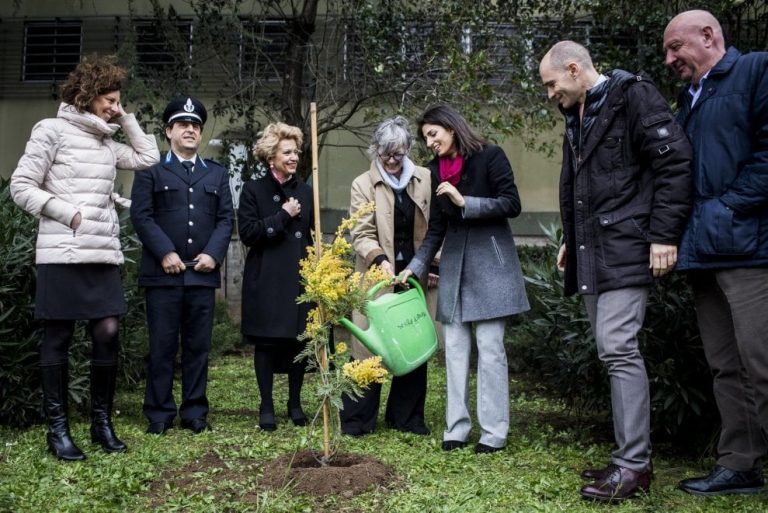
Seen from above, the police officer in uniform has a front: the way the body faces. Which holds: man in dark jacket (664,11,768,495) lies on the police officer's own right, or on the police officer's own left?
on the police officer's own left

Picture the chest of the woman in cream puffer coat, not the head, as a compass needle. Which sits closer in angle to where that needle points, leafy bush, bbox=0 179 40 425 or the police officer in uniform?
the police officer in uniform

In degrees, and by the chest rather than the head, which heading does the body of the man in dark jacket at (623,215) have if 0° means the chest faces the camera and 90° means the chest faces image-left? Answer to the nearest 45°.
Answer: approximately 45°

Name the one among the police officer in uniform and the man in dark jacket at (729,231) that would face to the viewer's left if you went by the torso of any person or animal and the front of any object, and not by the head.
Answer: the man in dark jacket

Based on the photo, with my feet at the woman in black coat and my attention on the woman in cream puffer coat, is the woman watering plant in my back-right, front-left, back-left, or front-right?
back-left

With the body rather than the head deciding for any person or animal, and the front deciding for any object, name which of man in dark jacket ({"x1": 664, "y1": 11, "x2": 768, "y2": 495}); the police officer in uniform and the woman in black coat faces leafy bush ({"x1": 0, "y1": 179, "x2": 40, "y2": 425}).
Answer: the man in dark jacket

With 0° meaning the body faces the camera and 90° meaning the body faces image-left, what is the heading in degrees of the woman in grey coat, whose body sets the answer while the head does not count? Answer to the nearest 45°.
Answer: approximately 45°

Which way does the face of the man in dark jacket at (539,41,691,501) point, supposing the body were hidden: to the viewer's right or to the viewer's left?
to the viewer's left

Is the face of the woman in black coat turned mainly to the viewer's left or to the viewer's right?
to the viewer's right

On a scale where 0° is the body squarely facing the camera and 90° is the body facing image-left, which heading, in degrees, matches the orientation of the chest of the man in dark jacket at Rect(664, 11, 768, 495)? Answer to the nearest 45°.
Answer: approximately 90°

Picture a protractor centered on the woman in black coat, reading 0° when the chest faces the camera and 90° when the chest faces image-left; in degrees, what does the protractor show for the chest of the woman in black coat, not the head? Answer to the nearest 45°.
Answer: approximately 315°
